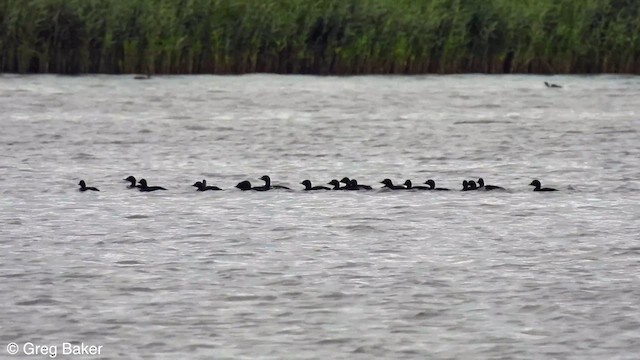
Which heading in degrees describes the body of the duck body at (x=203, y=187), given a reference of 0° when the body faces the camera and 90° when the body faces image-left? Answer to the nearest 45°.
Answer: approximately 90°

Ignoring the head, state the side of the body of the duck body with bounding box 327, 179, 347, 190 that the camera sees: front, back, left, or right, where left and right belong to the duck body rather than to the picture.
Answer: left

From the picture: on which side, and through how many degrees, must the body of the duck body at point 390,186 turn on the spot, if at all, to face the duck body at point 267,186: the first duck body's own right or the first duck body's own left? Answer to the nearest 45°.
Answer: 0° — it already faces it

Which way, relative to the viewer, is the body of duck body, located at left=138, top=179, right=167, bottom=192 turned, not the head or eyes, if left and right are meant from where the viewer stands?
facing to the left of the viewer

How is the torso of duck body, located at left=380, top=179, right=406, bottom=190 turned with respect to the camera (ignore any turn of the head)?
to the viewer's left

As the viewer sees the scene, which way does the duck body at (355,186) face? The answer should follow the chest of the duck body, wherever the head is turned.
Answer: to the viewer's left

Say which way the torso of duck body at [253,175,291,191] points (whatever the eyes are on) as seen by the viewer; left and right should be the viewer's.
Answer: facing to the left of the viewer

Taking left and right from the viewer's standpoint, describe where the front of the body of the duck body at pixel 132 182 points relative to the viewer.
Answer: facing to the left of the viewer

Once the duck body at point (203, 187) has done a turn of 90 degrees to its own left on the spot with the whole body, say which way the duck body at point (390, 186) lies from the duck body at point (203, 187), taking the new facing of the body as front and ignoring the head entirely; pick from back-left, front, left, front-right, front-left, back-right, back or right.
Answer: left
